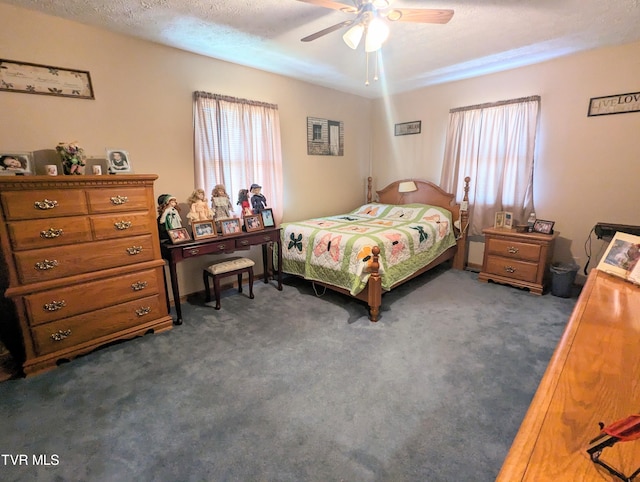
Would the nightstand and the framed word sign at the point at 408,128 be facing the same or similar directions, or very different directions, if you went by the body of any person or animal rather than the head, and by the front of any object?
same or similar directions

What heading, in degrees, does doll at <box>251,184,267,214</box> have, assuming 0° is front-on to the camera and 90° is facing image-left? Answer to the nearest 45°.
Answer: approximately 315°

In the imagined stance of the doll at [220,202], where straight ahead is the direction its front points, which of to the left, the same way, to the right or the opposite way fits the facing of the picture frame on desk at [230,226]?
the same way

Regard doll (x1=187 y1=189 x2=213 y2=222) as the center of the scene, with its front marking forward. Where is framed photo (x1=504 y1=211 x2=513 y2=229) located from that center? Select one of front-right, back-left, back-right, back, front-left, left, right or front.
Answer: front-left

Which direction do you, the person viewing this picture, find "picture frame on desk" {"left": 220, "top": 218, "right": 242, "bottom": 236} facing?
facing the viewer and to the right of the viewer

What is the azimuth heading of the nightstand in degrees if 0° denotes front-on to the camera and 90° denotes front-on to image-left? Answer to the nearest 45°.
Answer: approximately 45°

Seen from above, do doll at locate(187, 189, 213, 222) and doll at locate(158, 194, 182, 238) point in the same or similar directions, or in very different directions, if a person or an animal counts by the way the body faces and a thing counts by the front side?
same or similar directions

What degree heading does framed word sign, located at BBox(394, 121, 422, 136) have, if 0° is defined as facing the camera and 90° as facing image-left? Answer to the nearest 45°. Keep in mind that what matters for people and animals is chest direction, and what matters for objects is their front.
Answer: approximately 45°

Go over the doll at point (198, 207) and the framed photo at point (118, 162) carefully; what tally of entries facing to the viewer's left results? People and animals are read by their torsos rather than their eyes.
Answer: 0

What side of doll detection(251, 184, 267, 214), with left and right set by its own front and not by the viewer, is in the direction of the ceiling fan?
front

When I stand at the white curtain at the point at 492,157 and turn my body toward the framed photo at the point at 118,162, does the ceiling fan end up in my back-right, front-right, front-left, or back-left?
front-left

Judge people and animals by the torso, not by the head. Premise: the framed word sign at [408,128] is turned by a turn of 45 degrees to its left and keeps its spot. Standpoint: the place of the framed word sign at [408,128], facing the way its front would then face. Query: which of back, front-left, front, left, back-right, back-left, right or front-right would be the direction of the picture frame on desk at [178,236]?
front-right

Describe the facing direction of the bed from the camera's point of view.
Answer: facing the viewer and to the left of the viewer

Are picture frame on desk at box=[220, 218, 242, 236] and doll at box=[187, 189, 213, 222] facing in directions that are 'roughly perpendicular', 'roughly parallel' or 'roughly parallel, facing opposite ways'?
roughly parallel

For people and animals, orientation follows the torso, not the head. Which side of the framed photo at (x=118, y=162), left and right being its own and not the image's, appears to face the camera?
front
